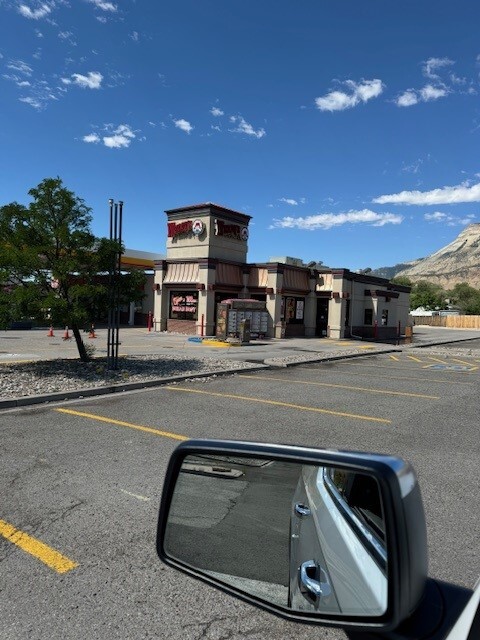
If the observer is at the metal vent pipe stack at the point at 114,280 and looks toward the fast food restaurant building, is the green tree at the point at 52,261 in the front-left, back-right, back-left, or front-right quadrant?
front-left
